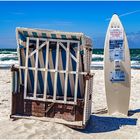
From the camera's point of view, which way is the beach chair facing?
toward the camera

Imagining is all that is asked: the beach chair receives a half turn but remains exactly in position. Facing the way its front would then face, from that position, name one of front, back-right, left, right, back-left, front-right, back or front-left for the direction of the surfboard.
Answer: front-right
